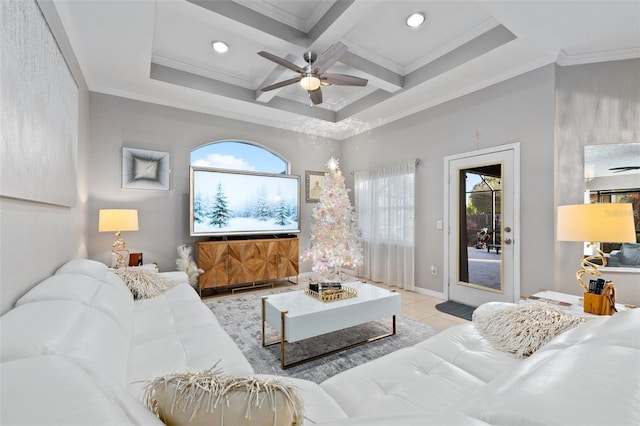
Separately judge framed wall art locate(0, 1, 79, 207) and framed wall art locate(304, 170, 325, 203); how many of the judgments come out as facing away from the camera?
0

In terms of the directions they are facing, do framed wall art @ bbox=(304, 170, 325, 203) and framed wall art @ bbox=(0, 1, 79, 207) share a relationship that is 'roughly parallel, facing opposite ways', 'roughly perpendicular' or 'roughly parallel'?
roughly perpendicular

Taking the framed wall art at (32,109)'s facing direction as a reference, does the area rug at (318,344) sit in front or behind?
in front

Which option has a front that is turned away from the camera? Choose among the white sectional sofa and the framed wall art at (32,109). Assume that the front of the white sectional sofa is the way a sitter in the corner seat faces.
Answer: the white sectional sofa

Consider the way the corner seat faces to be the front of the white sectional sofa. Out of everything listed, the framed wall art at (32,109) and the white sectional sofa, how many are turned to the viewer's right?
1

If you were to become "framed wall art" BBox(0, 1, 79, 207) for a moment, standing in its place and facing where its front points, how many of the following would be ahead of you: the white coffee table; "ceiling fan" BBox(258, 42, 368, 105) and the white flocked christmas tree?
3

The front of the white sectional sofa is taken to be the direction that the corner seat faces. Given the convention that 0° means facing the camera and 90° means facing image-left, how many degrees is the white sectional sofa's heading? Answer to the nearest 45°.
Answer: approximately 180°

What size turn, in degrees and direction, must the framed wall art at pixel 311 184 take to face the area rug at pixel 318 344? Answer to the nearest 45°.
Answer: approximately 45° to its right

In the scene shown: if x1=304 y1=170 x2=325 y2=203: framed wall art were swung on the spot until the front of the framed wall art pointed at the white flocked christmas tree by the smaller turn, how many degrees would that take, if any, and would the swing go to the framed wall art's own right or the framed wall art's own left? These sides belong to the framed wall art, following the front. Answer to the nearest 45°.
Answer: approximately 45° to the framed wall art's own right

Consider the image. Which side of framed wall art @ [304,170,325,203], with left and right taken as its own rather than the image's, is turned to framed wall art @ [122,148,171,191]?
right

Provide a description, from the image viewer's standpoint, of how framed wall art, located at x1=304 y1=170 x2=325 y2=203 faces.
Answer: facing the viewer and to the right of the viewer

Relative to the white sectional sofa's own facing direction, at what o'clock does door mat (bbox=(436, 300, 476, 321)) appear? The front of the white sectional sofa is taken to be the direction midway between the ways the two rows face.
The door mat is roughly at 1 o'clock from the white sectional sofa.

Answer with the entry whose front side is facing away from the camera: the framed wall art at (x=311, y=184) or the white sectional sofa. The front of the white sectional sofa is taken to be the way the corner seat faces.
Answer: the white sectional sofa

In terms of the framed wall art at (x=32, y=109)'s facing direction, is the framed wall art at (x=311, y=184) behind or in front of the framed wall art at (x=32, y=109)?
in front

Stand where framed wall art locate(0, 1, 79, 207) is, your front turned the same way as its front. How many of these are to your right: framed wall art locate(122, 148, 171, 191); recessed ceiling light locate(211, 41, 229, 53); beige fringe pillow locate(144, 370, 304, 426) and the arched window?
1

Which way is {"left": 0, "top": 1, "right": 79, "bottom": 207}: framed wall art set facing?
to the viewer's right
